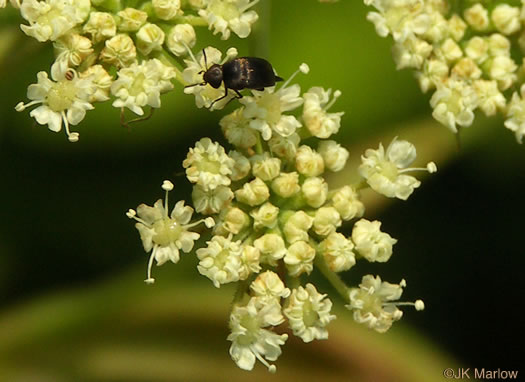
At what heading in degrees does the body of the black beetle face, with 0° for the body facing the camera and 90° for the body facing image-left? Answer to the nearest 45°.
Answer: approximately 90°
